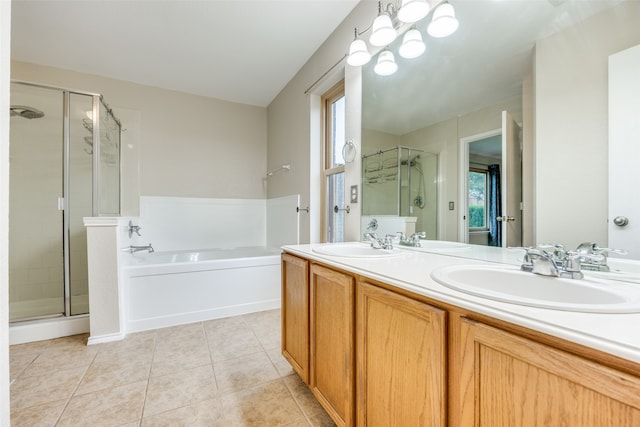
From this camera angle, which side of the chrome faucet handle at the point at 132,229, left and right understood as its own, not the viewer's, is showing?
right

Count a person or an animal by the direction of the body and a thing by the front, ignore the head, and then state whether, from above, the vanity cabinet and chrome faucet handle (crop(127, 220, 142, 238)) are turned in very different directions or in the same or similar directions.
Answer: very different directions

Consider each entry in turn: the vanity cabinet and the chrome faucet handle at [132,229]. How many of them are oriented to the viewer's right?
1

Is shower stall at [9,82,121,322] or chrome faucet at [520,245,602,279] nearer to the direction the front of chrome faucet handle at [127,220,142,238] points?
the chrome faucet

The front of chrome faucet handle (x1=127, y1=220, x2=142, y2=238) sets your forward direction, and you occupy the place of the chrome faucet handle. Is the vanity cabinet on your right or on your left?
on your right

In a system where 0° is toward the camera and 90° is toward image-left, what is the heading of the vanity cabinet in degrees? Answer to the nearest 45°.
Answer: approximately 45°

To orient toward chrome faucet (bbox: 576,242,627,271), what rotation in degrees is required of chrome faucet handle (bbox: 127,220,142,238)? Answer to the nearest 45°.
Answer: approximately 90° to its right

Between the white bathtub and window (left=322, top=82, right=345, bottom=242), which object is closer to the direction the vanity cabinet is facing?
the white bathtub
